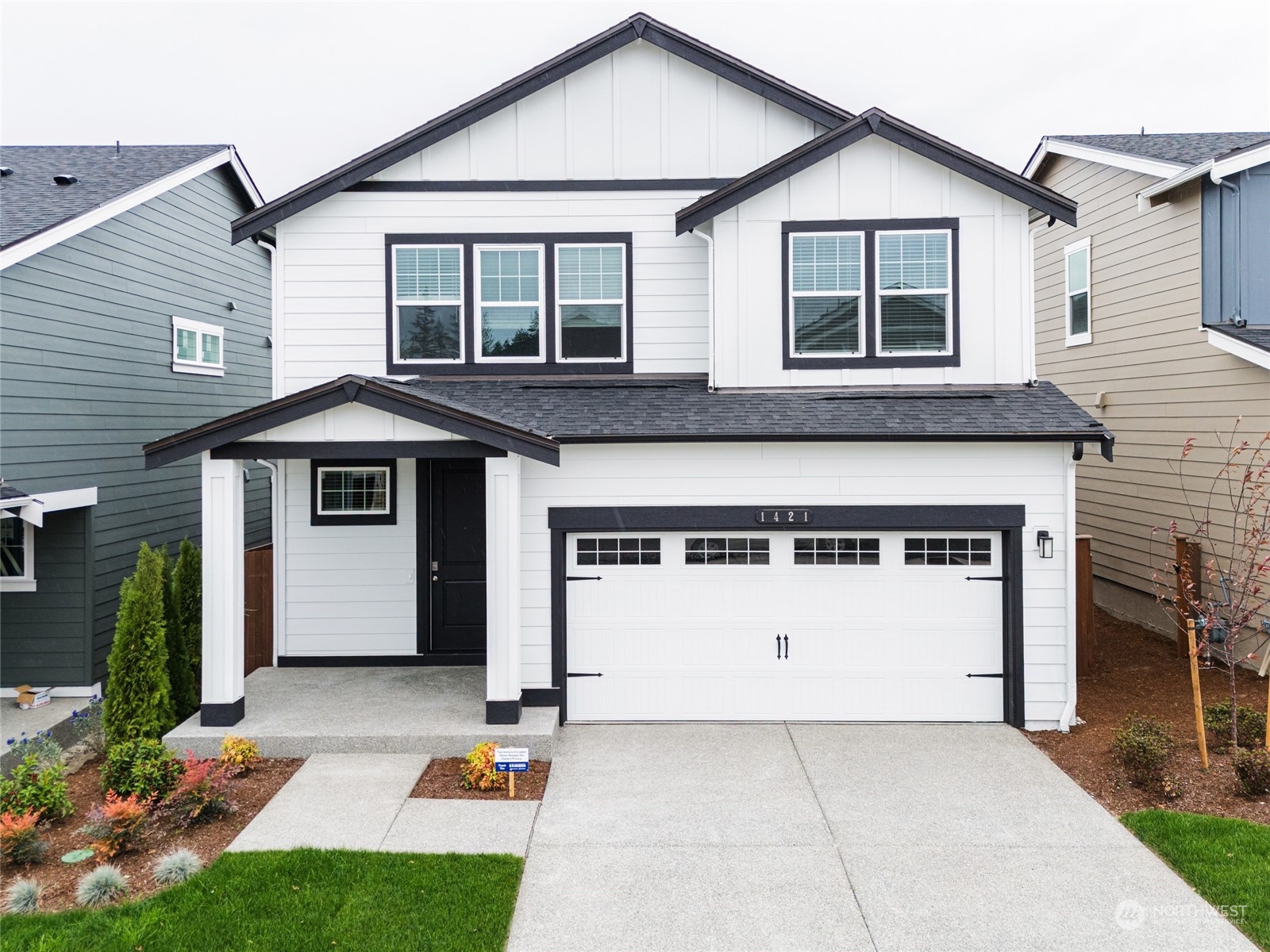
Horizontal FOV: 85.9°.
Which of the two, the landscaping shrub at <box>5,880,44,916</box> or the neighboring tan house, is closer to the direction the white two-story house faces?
the landscaping shrub

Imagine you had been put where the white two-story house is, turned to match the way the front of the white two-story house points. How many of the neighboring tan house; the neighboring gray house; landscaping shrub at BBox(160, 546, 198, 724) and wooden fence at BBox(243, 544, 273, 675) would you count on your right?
3

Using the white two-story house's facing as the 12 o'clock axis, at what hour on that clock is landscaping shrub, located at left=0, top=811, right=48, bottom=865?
The landscaping shrub is roughly at 2 o'clock from the white two-story house.

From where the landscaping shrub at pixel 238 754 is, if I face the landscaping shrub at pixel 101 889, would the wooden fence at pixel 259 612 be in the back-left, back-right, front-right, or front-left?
back-right

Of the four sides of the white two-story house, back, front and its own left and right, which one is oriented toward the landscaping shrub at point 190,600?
right

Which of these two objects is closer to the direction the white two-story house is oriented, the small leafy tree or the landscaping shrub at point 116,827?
the landscaping shrub

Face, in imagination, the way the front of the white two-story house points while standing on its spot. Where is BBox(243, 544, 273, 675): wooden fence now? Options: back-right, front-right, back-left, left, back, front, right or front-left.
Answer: right

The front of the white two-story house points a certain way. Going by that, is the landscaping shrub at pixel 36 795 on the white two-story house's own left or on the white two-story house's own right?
on the white two-story house's own right

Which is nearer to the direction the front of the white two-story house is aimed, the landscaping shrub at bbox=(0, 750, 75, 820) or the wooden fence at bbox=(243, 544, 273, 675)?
the landscaping shrub

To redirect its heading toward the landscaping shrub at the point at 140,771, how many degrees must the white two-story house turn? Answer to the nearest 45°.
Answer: approximately 45° to its right

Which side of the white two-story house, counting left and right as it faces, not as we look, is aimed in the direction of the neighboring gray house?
right

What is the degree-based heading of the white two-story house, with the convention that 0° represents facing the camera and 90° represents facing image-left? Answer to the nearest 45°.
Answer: approximately 0°

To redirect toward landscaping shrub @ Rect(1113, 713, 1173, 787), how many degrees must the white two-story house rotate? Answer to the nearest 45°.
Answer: approximately 45° to its left

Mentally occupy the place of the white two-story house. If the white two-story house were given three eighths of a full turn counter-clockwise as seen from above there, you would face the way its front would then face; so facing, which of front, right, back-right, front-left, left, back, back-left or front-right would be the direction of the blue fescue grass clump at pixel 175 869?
back

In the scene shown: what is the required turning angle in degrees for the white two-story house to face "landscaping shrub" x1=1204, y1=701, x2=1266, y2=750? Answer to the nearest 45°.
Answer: approximately 90° to its left
